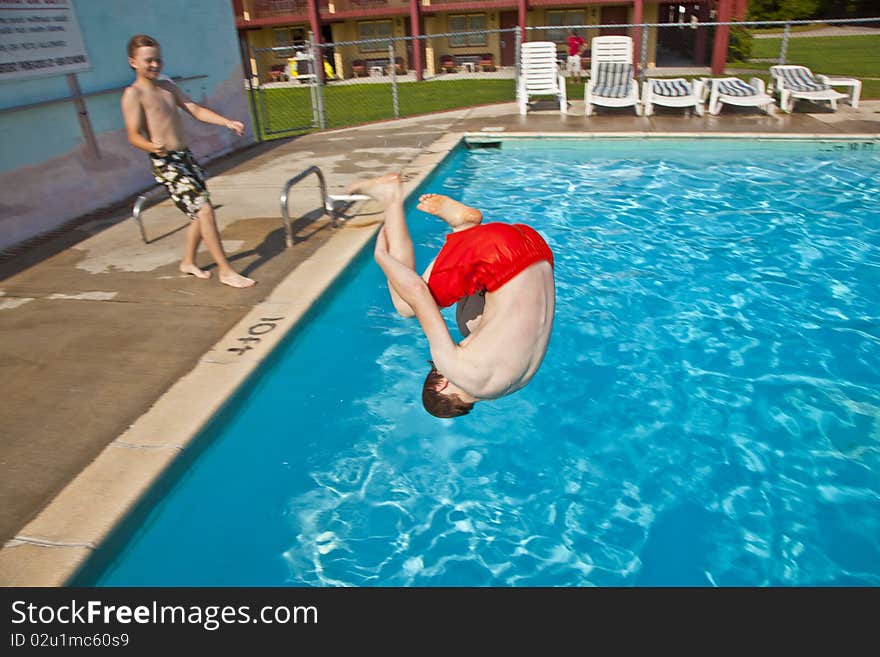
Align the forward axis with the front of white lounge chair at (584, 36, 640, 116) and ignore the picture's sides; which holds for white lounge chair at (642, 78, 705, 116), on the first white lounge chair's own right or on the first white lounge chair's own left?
on the first white lounge chair's own left

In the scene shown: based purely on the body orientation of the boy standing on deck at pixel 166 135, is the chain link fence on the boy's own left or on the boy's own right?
on the boy's own left

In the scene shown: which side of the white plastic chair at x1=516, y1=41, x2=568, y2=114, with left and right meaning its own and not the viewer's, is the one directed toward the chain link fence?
back

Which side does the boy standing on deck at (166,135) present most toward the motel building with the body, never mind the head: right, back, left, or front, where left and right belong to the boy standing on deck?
left

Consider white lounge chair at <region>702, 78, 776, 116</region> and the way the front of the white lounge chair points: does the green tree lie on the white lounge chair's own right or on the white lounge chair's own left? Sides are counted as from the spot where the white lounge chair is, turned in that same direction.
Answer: on the white lounge chair's own left

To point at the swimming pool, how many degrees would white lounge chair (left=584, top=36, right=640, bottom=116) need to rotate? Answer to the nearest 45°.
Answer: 0° — it already faces it

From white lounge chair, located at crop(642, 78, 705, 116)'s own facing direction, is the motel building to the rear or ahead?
to the rear

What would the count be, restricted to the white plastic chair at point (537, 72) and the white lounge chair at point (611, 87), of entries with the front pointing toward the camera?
2

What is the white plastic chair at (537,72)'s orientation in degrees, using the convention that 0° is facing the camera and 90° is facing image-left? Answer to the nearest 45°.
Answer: approximately 0°
